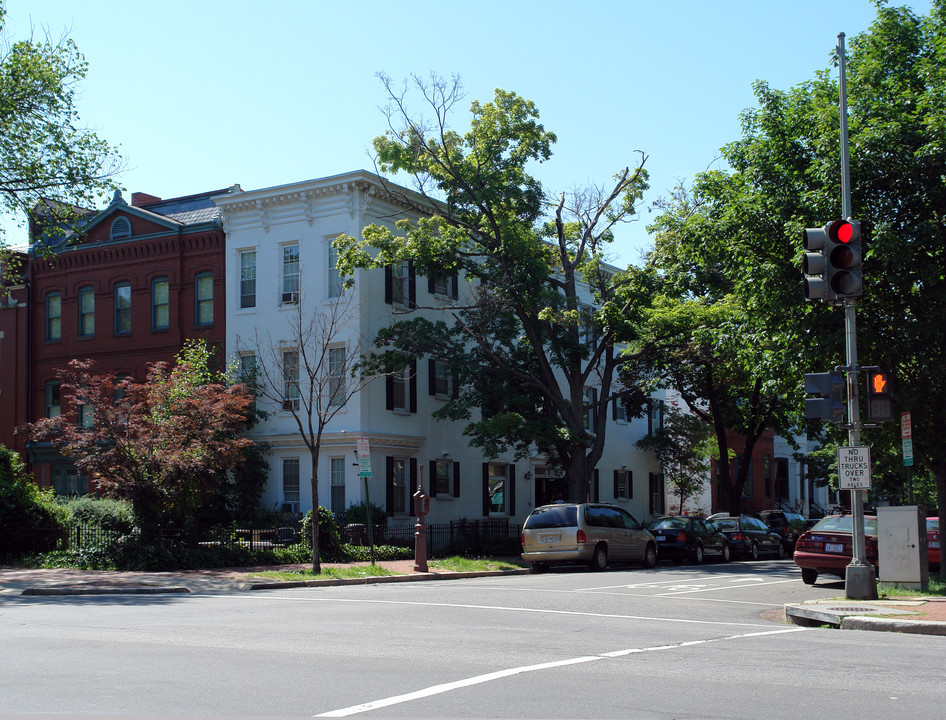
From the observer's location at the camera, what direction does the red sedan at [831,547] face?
facing away from the viewer and to the right of the viewer

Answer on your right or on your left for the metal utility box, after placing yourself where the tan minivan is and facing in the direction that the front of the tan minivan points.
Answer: on your right

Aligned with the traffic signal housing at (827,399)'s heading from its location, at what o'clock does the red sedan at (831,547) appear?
The red sedan is roughly at 3 o'clock from the traffic signal housing.

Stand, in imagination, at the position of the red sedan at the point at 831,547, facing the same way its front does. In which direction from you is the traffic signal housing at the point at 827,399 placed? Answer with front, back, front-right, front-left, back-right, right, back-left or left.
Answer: back-right

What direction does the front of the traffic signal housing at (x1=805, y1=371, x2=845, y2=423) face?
to the viewer's left

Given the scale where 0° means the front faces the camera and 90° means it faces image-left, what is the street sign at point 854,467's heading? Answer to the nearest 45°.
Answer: approximately 0°
